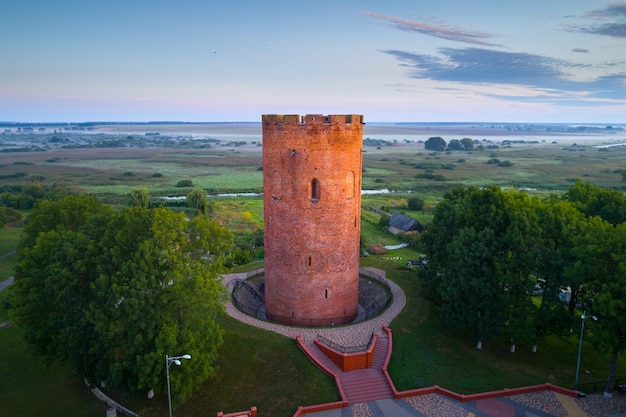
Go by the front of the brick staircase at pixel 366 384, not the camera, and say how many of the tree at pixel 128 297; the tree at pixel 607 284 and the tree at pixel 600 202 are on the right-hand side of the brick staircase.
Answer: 1

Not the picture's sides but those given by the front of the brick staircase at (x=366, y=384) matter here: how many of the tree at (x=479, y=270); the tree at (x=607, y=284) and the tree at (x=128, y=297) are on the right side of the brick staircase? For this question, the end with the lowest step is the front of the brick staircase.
1

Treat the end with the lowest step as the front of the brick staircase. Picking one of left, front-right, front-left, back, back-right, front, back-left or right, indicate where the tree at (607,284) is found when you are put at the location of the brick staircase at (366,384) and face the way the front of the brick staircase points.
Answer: left

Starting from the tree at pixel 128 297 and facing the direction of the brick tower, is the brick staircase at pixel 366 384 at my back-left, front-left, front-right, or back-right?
front-right

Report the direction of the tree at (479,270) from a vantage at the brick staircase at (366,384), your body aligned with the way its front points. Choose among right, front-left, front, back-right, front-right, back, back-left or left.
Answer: back-left

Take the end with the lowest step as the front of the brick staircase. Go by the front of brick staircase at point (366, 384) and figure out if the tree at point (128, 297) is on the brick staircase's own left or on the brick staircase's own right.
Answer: on the brick staircase's own right

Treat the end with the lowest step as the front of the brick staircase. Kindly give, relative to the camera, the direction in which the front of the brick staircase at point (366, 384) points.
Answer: facing the viewer

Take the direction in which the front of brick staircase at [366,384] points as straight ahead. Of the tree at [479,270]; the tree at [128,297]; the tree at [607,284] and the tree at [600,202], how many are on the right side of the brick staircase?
1

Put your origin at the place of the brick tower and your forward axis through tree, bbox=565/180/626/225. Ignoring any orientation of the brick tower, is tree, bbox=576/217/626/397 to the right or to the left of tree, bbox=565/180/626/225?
right

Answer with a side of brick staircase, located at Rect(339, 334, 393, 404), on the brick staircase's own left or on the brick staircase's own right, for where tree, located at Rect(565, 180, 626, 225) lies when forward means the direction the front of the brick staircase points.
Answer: on the brick staircase's own left
